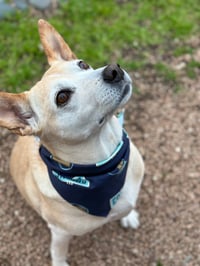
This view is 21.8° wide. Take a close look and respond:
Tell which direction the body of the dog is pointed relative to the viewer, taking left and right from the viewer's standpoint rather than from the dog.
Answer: facing the viewer and to the right of the viewer
